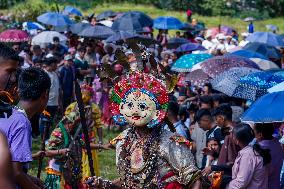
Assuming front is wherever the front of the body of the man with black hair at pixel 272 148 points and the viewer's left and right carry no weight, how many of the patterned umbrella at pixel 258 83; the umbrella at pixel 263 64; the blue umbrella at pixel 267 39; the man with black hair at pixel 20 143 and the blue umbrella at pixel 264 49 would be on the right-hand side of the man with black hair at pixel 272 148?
4

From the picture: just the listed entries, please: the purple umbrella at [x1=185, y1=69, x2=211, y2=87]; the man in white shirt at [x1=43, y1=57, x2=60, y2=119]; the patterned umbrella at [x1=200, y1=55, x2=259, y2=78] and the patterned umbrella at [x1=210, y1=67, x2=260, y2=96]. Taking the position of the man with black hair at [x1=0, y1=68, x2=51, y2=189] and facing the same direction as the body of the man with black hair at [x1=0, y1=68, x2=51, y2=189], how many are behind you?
0

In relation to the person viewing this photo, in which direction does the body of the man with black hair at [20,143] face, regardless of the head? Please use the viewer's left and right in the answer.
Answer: facing away from the viewer and to the right of the viewer

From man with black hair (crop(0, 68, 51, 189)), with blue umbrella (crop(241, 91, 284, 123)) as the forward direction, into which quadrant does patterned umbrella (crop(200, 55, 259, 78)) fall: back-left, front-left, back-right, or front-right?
front-left

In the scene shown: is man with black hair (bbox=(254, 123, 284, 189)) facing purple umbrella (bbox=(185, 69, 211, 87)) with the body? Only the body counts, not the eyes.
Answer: no

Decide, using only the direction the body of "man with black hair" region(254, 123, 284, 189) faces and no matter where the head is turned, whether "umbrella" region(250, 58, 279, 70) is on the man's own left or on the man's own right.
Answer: on the man's own right

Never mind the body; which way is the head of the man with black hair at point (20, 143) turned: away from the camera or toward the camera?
away from the camera

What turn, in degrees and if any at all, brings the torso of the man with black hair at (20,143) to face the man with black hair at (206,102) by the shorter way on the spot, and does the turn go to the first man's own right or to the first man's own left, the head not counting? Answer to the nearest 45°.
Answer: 0° — they already face them

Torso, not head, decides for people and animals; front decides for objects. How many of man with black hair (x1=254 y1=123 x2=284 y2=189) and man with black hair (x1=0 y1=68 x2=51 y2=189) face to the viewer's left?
1

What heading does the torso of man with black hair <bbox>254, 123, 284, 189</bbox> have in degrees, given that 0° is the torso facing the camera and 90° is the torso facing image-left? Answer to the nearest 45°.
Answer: approximately 90°

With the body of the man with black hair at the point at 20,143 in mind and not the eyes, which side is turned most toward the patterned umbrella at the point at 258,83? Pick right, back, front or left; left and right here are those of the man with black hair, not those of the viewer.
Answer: front
